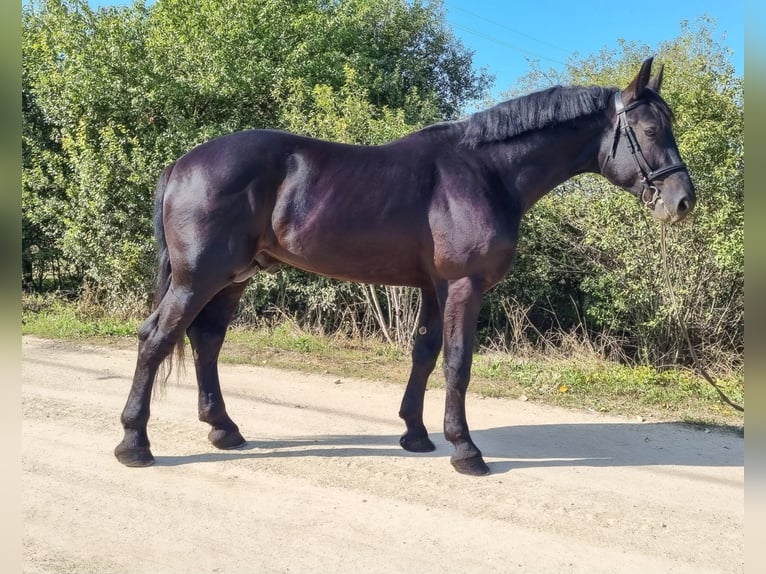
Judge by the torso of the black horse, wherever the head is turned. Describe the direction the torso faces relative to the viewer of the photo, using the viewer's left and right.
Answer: facing to the right of the viewer
